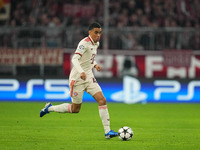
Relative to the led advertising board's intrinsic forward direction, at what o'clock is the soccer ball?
The soccer ball is roughly at 12 o'clock from the led advertising board.

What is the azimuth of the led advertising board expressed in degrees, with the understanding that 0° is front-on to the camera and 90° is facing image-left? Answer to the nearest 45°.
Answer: approximately 0°
